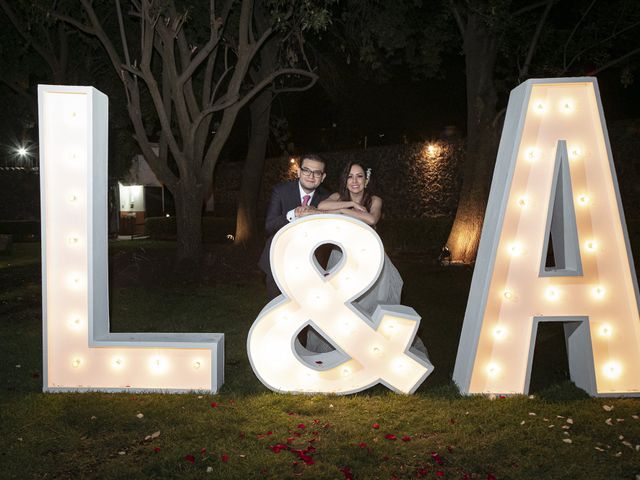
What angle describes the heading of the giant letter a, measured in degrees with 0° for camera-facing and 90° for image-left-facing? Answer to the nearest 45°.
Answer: approximately 0°

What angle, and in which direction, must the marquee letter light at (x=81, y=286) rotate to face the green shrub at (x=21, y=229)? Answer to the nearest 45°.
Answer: approximately 180°

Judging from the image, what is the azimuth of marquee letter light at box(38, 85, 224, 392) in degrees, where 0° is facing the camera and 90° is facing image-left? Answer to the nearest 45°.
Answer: approximately 0°

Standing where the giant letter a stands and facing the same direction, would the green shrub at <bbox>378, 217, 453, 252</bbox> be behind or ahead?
behind

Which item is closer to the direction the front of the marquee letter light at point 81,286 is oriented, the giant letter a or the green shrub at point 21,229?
the giant letter a

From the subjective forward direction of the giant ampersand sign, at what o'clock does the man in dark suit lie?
The man in dark suit is roughly at 5 o'clock from the giant ampersand sign.

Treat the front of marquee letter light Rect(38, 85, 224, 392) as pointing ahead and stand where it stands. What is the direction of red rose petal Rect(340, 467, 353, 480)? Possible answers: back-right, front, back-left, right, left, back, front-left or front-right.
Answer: front-left

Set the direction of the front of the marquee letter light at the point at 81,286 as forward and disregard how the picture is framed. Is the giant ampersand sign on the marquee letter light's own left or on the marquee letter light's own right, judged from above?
on the marquee letter light's own left

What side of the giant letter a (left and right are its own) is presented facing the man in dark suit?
right
